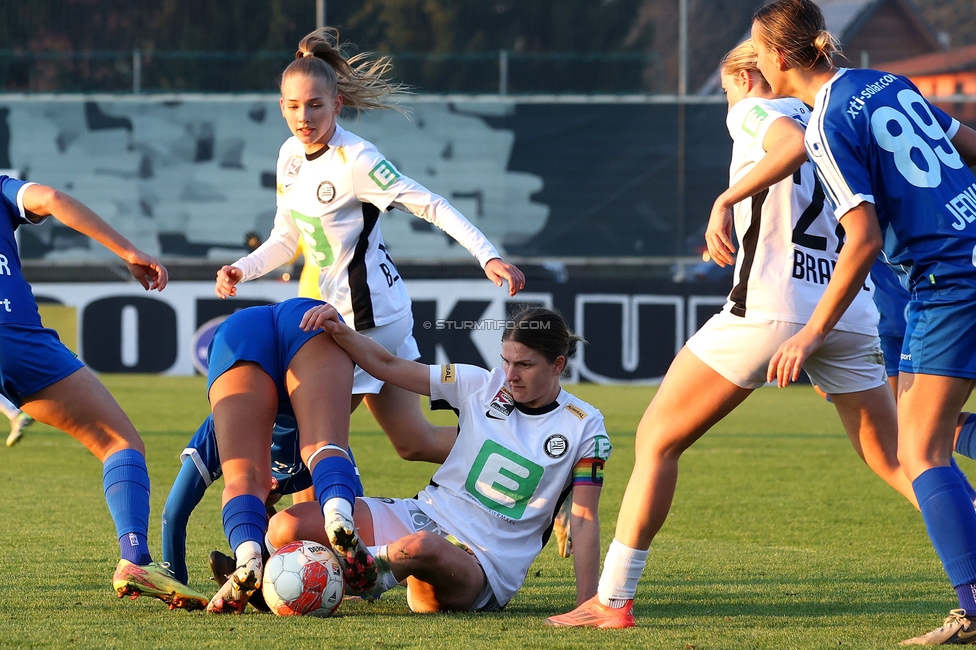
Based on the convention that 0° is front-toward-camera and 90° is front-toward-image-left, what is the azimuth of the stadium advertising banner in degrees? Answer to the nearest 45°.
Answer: approximately 0°

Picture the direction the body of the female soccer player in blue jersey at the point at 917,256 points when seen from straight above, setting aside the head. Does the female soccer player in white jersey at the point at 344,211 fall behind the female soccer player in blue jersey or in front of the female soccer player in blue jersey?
in front

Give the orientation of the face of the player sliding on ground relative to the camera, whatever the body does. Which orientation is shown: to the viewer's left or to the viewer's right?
to the viewer's left

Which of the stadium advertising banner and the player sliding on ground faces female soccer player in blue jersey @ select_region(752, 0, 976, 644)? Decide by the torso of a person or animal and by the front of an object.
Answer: the stadium advertising banner

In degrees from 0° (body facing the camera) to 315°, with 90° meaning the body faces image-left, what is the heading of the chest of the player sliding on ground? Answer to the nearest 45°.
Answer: approximately 45°

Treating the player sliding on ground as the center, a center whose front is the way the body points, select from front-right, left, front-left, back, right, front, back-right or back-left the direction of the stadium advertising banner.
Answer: back-right

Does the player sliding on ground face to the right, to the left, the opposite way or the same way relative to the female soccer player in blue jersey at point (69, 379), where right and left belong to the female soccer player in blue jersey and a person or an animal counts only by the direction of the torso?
to the right

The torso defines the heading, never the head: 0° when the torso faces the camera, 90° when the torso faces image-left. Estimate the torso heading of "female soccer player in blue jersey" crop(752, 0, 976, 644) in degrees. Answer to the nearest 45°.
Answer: approximately 135°

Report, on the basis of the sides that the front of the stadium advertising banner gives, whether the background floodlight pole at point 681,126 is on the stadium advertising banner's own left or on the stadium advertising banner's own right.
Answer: on the stadium advertising banner's own left
